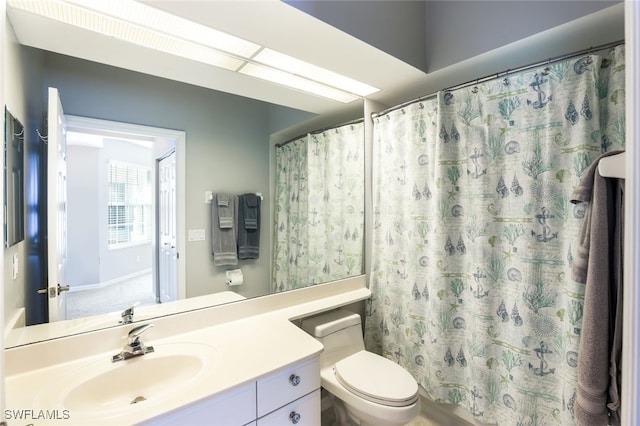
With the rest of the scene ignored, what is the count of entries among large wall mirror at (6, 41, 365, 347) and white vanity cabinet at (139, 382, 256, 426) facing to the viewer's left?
0

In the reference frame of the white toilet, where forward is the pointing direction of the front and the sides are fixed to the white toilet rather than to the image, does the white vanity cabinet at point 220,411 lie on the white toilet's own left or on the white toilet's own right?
on the white toilet's own right

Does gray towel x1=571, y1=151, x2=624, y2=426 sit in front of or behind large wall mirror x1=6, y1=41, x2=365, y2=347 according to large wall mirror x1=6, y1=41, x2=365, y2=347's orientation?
in front

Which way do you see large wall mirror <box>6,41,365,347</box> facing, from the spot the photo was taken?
facing the viewer and to the right of the viewer

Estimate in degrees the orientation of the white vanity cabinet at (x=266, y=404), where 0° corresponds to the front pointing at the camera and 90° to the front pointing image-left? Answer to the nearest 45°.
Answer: approximately 315°

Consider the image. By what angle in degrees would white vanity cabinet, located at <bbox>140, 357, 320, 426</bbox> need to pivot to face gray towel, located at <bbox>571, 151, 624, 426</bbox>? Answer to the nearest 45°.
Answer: approximately 45° to its left

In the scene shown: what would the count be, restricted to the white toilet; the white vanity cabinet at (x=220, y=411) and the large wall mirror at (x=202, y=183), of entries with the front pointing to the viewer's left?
0

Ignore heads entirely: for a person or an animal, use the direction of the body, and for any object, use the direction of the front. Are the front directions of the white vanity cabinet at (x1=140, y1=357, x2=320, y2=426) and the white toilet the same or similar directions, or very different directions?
same or similar directions

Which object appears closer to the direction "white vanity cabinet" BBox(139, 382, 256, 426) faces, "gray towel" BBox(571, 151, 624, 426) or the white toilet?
the gray towel

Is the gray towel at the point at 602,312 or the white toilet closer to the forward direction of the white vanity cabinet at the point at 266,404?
the gray towel
